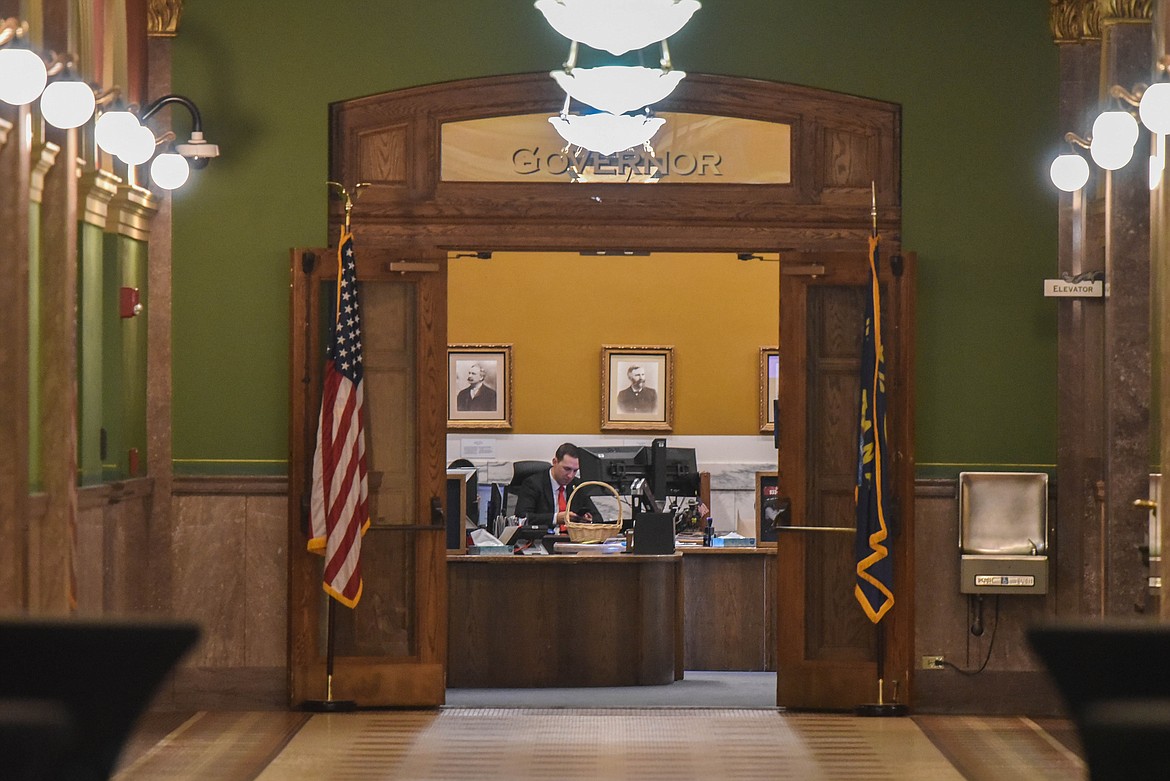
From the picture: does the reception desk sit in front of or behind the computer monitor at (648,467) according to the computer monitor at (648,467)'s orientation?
behind

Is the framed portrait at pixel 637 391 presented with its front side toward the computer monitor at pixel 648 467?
yes

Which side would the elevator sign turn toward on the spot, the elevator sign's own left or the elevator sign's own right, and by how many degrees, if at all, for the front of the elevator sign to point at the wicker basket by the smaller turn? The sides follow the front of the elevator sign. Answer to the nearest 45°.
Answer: approximately 90° to the elevator sign's own right

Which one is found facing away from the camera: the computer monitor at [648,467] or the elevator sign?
the computer monitor
